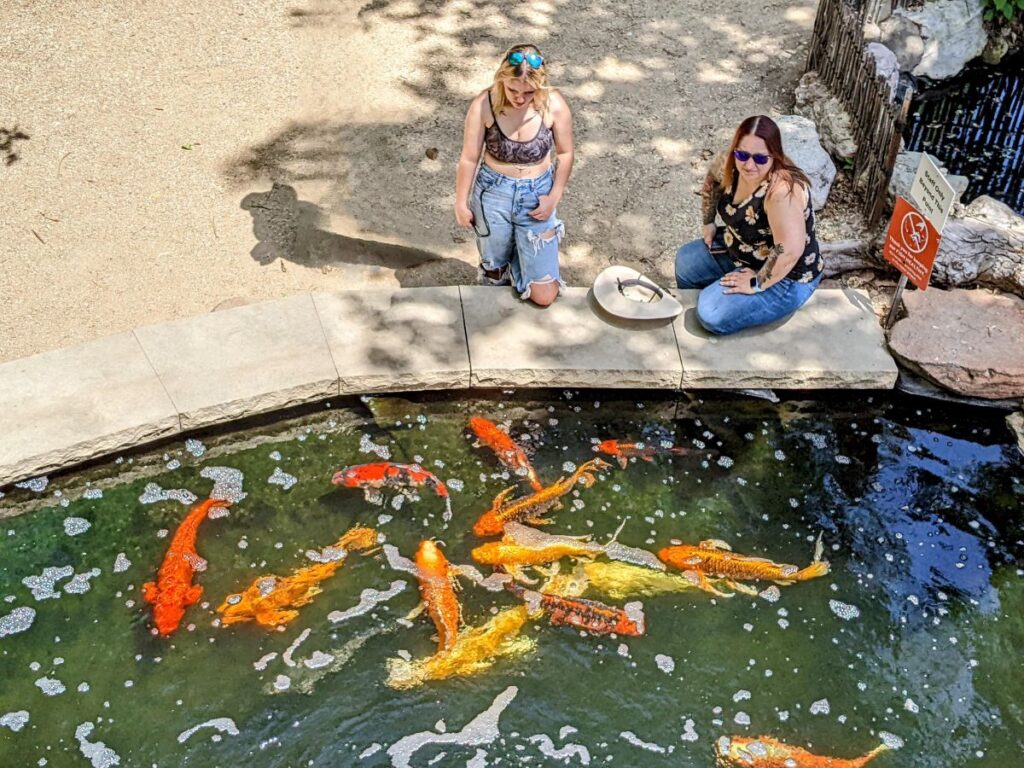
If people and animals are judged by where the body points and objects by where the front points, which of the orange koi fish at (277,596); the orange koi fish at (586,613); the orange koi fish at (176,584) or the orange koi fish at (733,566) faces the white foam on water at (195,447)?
the orange koi fish at (733,566)

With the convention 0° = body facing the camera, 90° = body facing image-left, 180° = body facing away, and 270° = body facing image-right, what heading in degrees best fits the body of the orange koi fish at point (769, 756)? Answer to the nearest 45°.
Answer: approximately 90°

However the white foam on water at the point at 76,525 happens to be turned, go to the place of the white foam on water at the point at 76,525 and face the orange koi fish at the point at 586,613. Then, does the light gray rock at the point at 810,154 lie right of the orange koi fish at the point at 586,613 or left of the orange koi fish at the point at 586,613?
left

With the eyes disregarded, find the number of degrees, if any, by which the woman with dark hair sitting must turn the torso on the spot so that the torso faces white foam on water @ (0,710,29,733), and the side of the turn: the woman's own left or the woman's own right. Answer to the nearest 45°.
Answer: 0° — they already face it

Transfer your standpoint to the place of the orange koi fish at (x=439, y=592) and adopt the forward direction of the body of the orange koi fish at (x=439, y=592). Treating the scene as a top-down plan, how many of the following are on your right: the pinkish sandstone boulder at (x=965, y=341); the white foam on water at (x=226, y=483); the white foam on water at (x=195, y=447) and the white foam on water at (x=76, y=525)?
1

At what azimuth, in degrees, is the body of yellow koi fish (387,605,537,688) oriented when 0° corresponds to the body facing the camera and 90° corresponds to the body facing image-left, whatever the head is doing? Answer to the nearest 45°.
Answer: approximately 225°

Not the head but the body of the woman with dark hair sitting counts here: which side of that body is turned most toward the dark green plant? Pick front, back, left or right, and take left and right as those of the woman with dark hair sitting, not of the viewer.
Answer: back

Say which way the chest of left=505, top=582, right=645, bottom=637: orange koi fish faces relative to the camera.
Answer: to the viewer's right

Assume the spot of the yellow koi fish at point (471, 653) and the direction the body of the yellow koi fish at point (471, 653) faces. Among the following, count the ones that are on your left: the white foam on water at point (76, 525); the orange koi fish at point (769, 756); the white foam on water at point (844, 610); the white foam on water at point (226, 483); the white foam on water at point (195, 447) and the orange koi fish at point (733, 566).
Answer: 3

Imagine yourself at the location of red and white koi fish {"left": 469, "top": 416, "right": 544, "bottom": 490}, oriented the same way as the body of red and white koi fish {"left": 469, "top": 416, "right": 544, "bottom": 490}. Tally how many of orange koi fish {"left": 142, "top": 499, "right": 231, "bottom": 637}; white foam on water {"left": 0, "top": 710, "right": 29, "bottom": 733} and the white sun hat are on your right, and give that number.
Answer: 1

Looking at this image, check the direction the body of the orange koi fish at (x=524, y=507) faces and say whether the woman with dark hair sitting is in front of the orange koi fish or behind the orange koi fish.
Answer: behind

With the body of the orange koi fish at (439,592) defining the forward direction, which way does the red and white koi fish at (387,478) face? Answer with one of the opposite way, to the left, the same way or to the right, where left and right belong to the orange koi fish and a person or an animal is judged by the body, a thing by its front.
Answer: to the left

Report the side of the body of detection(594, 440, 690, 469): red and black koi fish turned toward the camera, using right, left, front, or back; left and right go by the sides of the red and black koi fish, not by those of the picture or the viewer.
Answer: left

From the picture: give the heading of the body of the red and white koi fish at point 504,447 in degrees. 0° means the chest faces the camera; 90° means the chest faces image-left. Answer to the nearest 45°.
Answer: approximately 135°

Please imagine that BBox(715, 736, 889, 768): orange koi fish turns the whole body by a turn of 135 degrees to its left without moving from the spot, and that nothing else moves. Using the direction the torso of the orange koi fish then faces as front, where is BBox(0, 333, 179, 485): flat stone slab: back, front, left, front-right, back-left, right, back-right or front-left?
back-right

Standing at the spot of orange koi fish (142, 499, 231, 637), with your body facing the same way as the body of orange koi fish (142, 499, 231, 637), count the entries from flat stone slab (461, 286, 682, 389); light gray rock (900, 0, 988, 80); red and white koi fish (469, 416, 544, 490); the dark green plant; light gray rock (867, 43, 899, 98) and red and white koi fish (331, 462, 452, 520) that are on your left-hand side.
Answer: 6

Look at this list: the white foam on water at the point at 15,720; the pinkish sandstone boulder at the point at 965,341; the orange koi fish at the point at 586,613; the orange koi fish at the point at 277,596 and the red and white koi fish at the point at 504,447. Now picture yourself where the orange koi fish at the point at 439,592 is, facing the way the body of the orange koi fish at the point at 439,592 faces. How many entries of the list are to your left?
2
